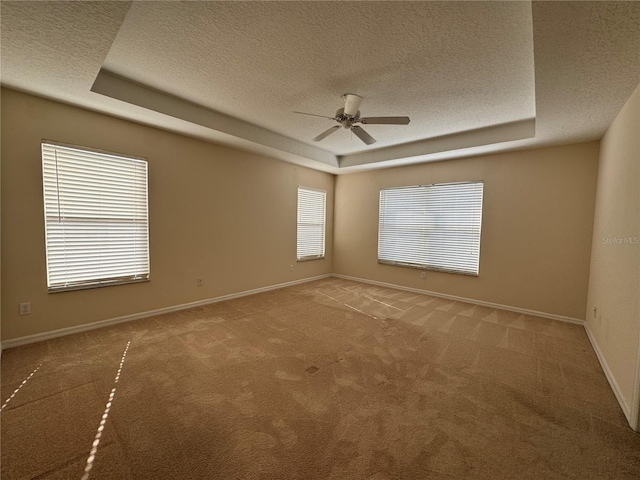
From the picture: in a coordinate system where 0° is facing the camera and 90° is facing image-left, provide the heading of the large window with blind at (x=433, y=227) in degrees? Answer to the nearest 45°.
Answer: approximately 45°

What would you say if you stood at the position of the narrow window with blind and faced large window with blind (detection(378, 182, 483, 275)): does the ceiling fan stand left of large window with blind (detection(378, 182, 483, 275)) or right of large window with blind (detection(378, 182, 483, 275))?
right

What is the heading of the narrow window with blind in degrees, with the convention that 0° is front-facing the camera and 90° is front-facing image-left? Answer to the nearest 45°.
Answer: approximately 315°

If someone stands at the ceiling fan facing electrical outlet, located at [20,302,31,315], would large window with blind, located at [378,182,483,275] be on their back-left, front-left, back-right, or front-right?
back-right

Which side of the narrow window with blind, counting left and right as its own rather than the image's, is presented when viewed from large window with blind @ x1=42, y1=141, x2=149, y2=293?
right

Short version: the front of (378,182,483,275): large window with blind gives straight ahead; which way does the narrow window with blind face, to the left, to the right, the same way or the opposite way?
to the left

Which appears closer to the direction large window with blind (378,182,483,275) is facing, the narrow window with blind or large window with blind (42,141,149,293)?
the large window with blind

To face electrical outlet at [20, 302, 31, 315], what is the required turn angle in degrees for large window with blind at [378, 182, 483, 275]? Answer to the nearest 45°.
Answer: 0° — it already faces it

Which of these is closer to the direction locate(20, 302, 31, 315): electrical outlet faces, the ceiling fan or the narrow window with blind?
the ceiling fan

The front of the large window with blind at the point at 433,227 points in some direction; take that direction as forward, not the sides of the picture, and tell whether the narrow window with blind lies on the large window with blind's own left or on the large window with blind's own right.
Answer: on the large window with blind's own right
